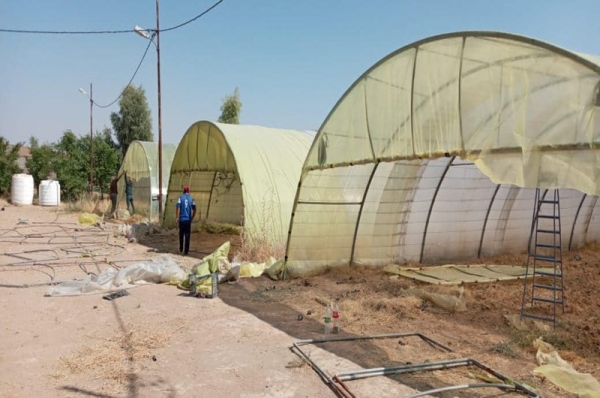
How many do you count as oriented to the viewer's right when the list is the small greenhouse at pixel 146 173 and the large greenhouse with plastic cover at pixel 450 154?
0

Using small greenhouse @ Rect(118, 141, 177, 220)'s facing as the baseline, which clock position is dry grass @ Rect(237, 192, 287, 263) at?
The dry grass is roughly at 10 o'clock from the small greenhouse.

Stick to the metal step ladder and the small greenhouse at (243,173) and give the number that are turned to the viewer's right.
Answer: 0

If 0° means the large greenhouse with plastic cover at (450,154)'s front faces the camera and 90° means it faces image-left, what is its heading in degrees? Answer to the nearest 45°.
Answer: approximately 45°

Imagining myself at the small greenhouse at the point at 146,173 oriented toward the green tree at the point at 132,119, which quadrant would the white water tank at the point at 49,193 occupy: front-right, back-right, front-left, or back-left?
front-left

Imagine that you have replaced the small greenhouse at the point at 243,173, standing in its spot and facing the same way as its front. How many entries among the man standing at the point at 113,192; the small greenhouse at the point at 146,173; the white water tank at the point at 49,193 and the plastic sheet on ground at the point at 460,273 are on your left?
1

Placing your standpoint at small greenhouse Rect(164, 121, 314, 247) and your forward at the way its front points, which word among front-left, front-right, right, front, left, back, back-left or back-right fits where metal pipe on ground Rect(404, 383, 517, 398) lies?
front-left

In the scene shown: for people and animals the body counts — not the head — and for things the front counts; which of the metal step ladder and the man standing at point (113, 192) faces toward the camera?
the metal step ladder

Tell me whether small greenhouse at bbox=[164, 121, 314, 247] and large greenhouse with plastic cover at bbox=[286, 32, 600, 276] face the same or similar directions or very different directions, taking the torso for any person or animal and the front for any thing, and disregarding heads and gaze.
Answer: same or similar directions

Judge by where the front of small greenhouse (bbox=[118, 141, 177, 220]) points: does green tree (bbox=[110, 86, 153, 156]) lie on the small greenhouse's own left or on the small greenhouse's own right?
on the small greenhouse's own right

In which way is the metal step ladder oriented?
toward the camera

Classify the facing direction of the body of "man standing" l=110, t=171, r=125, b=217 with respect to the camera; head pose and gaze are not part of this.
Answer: to the viewer's right
